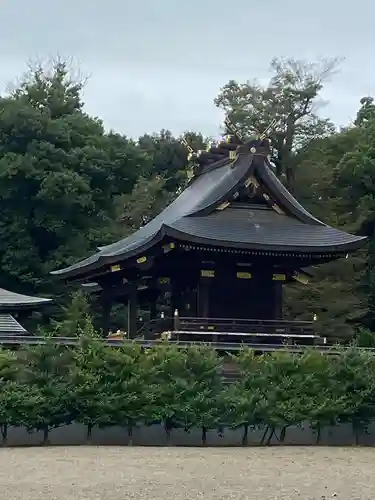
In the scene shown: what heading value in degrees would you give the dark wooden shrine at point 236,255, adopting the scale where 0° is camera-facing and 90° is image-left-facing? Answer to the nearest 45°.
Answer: approximately 45°

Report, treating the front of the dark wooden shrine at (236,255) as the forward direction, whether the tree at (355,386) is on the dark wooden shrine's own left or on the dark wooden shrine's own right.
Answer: on the dark wooden shrine's own left

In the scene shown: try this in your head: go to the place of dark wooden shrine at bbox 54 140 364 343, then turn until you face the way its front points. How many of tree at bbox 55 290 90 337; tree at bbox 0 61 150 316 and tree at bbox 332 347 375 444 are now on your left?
1

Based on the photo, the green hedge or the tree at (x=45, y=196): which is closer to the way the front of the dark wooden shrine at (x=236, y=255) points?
the green hedge

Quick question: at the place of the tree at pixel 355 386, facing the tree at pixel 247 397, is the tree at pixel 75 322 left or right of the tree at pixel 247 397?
right

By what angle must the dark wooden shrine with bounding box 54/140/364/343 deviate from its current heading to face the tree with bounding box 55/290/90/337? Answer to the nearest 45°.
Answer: approximately 90° to its right
